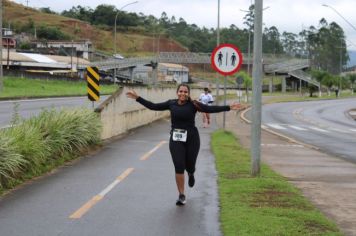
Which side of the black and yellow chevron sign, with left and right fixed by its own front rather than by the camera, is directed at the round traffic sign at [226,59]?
left

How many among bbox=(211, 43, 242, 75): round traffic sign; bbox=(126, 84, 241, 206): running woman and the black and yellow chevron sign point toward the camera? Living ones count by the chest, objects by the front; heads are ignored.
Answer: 3

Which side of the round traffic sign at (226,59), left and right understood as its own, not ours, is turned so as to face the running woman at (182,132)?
front

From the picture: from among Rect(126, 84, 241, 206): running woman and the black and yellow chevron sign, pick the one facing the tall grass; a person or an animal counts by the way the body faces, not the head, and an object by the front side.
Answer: the black and yellow chevron sign

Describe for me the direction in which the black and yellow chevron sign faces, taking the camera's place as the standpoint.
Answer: facing the viewer

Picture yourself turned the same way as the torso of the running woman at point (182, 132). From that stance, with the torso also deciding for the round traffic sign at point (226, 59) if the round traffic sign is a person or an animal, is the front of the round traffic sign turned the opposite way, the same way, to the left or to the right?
the same way

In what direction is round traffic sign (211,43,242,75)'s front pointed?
toward the camera

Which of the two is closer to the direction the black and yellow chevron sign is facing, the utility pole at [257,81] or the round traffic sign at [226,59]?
the utility pole

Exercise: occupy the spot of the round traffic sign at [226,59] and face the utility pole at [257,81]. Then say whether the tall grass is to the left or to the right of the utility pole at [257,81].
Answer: right

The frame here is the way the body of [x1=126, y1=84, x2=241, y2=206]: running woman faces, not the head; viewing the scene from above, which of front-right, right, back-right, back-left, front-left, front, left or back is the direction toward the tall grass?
back-right

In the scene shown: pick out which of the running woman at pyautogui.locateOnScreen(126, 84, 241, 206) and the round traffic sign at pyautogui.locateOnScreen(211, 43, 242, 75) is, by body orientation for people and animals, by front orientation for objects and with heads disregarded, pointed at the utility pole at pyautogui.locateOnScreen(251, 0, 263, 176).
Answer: the round traffic sign

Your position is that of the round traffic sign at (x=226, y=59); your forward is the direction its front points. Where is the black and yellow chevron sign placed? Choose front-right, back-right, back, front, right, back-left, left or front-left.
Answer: right

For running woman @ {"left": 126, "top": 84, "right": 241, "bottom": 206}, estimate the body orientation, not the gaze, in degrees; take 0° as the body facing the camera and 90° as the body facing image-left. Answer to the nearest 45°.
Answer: approximately 0°

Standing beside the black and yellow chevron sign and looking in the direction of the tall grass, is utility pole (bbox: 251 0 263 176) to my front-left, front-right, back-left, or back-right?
front-left

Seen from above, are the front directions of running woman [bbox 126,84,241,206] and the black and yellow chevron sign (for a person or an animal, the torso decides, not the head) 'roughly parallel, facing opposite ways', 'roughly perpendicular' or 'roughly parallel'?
roughly parallel

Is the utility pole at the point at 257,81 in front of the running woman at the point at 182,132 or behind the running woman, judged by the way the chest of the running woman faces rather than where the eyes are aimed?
behind

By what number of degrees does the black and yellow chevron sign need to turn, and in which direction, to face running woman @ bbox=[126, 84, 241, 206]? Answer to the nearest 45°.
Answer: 0° — it already faces them

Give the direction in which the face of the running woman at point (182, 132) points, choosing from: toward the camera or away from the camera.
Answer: toward the camera
